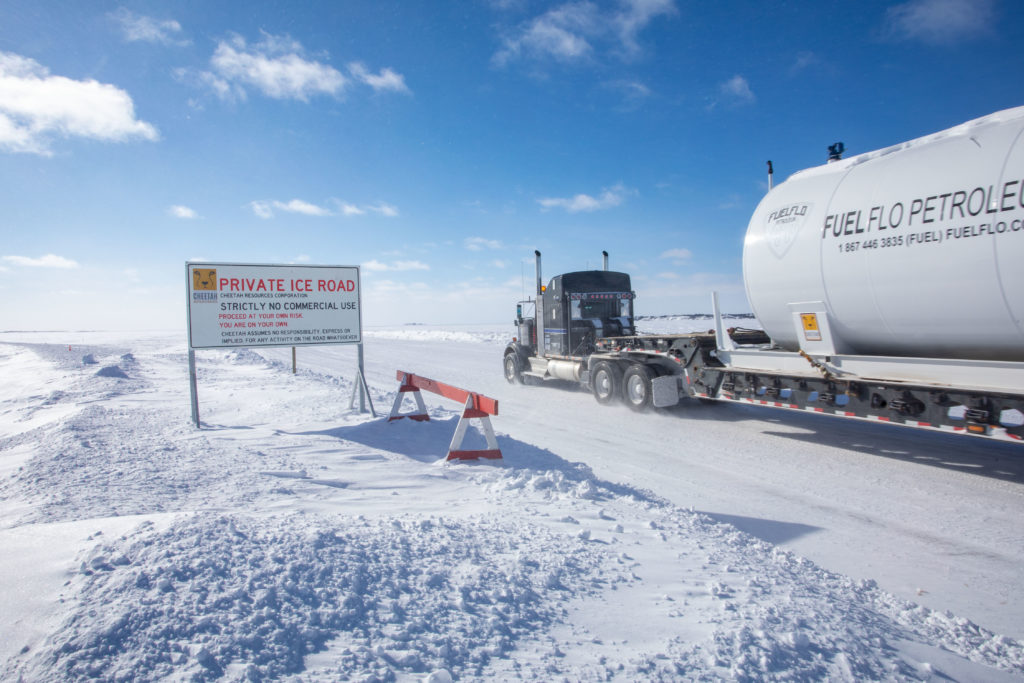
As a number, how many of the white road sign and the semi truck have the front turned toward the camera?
1

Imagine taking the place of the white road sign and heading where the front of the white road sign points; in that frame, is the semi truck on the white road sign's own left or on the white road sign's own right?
on the white road sign's own left

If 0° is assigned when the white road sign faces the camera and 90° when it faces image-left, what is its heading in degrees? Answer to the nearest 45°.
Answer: approximately 0°

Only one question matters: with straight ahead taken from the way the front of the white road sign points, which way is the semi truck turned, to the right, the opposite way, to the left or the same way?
the opposite way

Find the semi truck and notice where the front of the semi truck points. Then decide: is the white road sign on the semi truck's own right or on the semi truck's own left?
on the semi truck's own left

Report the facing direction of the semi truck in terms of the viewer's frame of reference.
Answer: facing away from the viewer and to the left of the viewer
